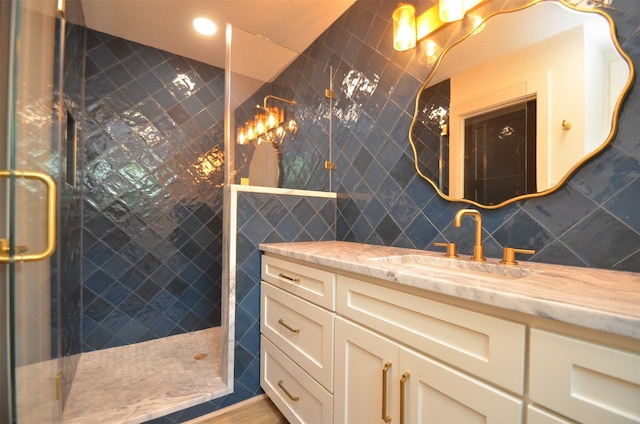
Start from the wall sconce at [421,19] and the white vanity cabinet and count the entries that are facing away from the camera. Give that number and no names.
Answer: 0

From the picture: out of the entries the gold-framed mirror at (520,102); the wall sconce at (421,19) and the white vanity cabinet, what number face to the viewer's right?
0

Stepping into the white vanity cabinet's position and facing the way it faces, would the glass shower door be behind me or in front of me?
in front

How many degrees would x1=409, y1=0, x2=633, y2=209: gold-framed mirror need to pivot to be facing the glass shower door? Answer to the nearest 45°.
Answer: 0° — it already faces it

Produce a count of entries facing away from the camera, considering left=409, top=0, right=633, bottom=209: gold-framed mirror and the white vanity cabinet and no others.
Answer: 0

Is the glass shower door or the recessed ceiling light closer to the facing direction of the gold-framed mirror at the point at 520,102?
the glass shower door

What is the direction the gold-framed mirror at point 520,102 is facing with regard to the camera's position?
facing the viewer and to the left of the viewer

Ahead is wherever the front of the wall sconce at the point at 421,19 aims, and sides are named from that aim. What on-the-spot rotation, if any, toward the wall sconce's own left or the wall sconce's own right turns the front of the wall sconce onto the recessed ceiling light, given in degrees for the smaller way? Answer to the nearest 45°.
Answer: approximately 45° to the wall sconce's own right

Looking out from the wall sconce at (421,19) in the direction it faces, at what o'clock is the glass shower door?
The glass shower door is roughly at 12 o'clock from the wall sconce.

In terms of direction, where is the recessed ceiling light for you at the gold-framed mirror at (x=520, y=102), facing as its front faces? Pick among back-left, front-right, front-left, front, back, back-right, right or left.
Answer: front-right
